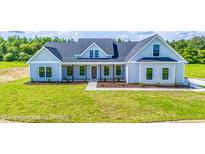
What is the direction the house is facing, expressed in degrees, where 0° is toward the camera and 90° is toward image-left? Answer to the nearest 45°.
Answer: approximately 0°
